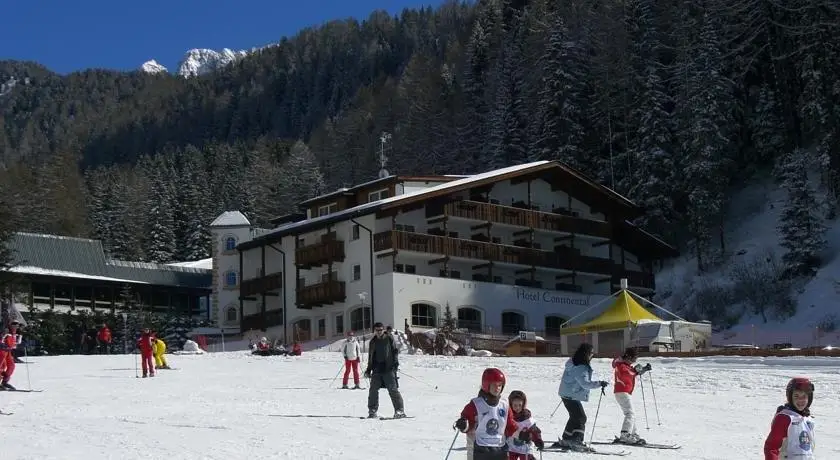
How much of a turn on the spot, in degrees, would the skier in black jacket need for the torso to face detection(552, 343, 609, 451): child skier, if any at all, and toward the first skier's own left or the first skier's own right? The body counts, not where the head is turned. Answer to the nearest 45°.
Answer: approximately 45° to the first skier's own left

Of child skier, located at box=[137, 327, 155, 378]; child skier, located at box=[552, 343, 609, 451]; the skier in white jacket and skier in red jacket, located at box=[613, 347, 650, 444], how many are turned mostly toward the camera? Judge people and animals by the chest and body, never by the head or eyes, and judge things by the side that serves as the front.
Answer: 2

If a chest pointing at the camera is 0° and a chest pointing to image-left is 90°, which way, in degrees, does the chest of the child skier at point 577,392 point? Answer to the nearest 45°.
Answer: approximately 270°

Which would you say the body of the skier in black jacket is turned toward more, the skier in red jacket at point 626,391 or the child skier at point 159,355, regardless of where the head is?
the skier in red jacket

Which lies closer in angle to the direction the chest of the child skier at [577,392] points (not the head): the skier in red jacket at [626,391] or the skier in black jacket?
the skier in red jacket

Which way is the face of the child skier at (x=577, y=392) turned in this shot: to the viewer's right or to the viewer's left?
to the viewer's right
